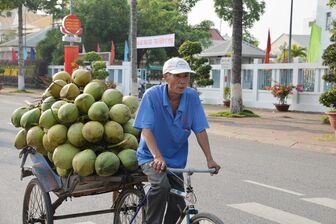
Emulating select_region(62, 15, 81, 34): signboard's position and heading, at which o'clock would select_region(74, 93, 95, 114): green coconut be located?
The green coconut is roughly at 12 o'clock from the signboard.

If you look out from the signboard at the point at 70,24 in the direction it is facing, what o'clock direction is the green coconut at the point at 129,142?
The green coconut is roughly at 12 o'clock from the signboard.

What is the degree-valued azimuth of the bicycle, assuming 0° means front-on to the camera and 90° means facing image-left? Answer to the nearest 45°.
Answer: approximately 315°

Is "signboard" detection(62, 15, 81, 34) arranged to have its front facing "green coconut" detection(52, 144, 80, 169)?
yes

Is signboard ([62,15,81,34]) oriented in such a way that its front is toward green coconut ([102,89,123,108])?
yes

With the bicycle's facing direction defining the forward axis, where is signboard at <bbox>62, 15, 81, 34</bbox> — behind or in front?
behind

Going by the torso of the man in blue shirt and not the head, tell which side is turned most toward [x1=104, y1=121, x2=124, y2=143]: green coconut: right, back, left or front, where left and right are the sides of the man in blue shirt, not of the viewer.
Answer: back

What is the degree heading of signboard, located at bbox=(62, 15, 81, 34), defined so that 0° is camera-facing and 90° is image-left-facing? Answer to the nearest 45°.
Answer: approximately 0°
